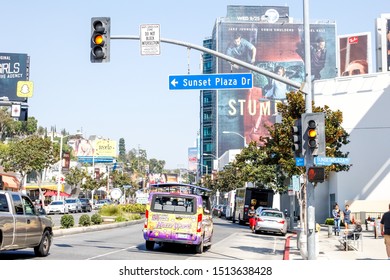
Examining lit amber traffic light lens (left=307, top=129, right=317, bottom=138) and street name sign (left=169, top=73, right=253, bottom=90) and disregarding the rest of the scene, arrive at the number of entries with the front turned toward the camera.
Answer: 2

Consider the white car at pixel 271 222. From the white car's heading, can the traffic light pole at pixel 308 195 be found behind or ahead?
behind

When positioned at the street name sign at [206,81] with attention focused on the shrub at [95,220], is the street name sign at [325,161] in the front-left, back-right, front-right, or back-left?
back-right

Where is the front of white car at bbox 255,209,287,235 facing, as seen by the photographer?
facing away from the viewer

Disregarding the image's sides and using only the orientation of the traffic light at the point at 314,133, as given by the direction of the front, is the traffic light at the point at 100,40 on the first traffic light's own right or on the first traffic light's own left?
on the first traffic light's own right

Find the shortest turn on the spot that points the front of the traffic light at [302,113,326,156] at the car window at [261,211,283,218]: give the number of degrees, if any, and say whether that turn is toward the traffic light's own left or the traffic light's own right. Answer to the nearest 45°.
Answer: approximately 180°

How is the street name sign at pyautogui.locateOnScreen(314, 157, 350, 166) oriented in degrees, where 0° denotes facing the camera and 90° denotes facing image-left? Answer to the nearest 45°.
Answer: approximately 0°
